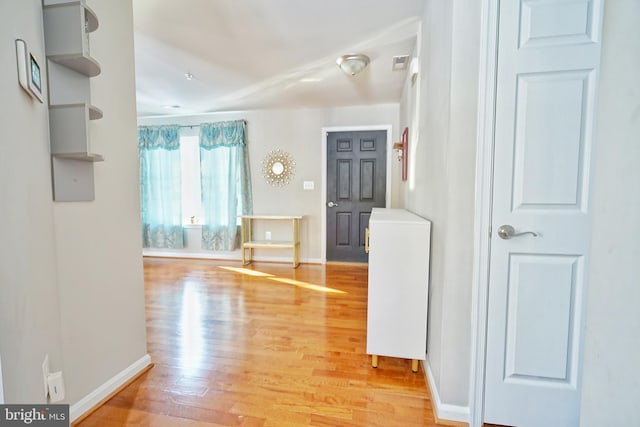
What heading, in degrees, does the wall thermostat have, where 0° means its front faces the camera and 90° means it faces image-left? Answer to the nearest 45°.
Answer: approximately 315°

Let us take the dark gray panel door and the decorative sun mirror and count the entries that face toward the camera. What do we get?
2

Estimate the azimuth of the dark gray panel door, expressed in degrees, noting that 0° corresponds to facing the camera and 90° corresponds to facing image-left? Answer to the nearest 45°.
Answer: approximately 0°

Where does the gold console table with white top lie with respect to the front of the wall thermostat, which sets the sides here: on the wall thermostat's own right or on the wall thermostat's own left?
on the wall thermostat's own left

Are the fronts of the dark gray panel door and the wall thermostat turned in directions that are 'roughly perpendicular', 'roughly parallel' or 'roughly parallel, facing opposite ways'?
roughly perpendicular

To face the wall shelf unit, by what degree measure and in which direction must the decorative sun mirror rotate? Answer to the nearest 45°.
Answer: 0° — it already faces it

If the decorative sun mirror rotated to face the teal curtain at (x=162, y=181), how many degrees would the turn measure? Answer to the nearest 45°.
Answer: approximately 90° to its right

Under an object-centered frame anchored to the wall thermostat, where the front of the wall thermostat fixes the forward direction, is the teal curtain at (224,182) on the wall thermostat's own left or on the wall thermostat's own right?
on the wall thermostat's own left

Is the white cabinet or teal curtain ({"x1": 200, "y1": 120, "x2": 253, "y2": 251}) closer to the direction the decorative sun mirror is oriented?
the white cabinet

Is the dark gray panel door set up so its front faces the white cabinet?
yes
